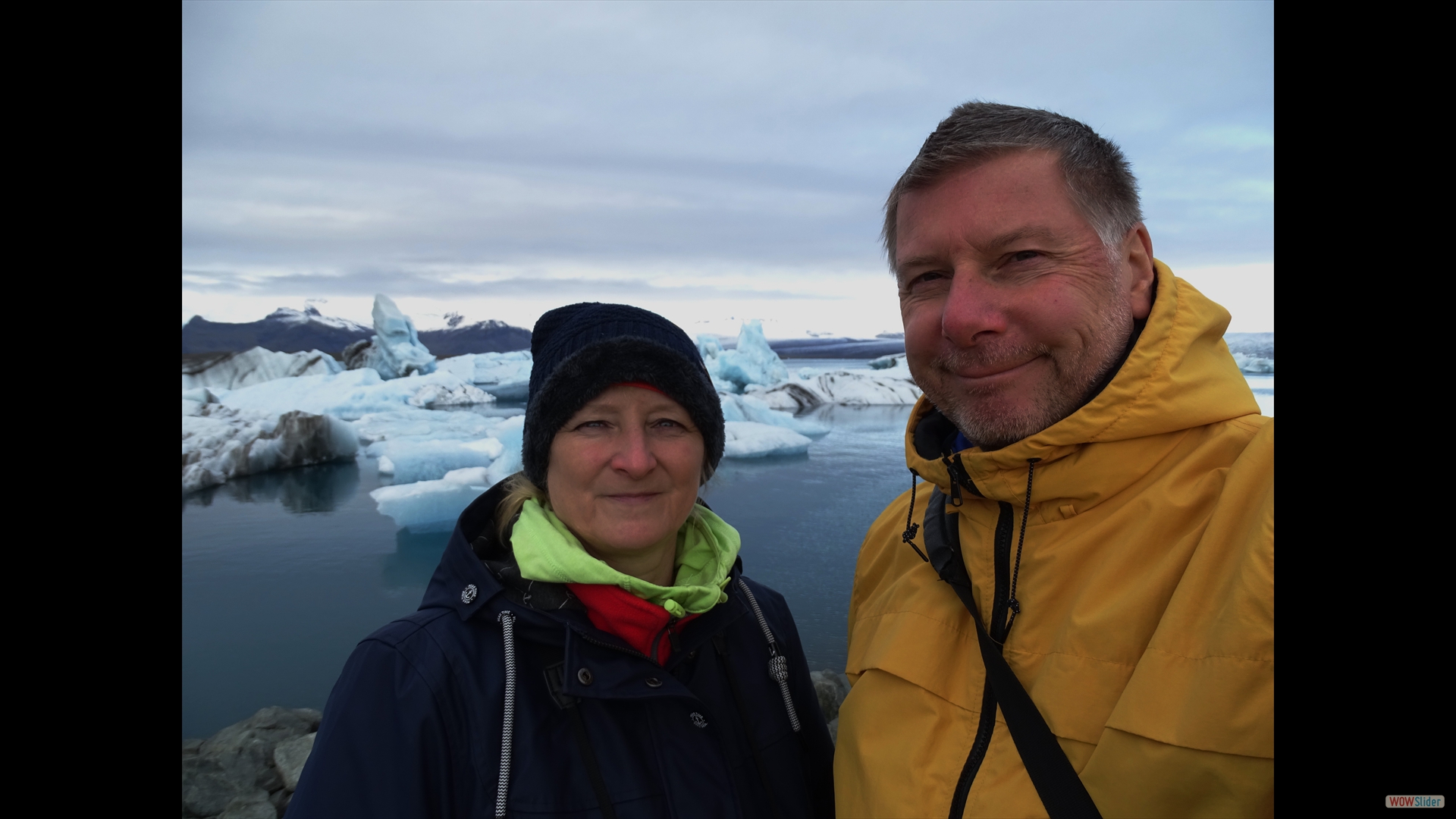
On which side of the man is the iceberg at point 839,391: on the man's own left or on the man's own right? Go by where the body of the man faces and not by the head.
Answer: on the man's own right

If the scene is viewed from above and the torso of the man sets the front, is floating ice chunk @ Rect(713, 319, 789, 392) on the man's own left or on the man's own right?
on the man's own right

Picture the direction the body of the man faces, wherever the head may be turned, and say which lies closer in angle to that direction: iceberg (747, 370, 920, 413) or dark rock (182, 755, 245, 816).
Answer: the dark rock

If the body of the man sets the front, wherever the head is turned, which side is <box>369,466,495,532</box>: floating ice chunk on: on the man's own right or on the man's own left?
on the man's own right

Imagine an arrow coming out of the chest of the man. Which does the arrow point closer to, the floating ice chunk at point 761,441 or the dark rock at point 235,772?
the dark rock

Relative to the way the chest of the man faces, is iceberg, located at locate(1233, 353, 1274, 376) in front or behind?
behind

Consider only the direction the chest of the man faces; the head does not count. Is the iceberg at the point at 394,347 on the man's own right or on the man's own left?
on the man's own right

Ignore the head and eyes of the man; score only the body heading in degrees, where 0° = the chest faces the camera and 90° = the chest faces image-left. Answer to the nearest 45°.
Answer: approximately 45°

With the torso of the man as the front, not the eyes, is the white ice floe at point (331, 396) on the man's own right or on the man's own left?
on the man's own right
